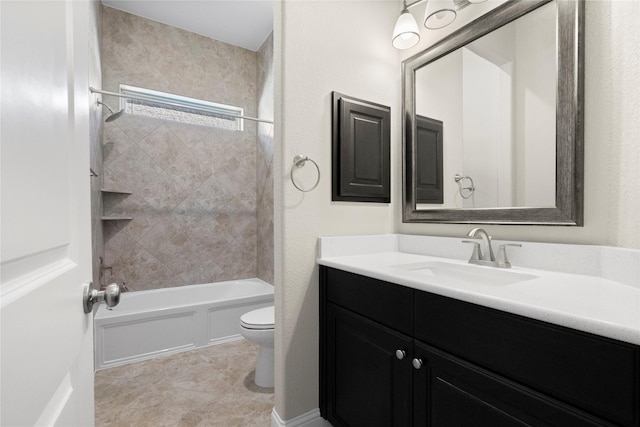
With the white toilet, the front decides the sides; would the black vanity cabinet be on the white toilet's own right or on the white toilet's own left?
on the white toilet's own left

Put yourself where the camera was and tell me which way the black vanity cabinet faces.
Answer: facing the viewer and to the left of the viewer

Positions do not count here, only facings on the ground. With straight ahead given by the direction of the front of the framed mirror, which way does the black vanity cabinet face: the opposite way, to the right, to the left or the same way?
the same way

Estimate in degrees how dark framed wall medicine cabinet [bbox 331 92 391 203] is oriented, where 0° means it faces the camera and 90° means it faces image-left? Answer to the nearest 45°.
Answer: approximately 315°

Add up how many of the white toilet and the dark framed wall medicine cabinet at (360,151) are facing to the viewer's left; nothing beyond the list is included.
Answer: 1

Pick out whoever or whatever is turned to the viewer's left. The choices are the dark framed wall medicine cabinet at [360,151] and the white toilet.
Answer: the white toilet

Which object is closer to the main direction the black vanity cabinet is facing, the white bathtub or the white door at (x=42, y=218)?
the white door

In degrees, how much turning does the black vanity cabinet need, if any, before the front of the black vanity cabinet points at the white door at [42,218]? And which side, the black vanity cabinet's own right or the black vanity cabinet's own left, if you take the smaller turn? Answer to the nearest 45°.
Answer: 0° — it already faces it

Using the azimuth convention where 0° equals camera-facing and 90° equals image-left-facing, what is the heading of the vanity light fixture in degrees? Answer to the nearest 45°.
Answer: approximately 45°

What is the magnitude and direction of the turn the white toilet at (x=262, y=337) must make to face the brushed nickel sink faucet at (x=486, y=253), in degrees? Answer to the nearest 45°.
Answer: approximately 135° to its left
